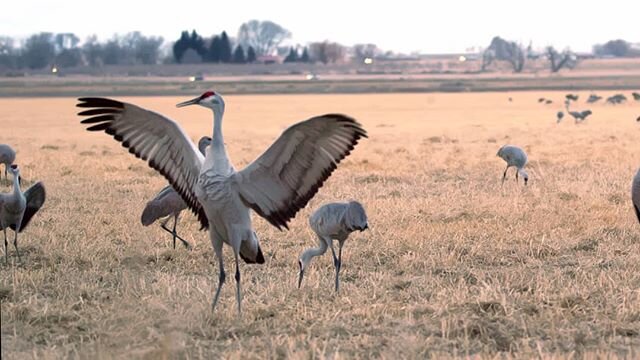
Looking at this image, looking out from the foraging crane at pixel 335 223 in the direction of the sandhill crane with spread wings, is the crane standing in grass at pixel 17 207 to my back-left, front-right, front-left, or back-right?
front-right

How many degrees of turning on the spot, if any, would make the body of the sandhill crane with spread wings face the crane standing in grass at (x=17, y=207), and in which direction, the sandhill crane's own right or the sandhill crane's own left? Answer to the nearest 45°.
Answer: approximately 90° to the sandhill crane's own right

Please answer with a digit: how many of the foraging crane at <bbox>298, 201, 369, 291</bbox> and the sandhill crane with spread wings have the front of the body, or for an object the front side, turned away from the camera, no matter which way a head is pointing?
0

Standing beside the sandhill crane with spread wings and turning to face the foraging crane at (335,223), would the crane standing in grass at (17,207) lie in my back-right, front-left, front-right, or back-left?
back-left

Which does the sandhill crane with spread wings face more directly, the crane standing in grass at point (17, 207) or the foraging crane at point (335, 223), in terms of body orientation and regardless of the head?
the crane standing in grass

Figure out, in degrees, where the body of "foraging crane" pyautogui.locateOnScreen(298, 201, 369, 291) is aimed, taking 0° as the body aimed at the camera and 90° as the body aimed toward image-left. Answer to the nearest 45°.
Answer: approximately 90°

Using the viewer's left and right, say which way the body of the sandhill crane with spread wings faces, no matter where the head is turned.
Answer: facing the viewer and to the left of the viewer
